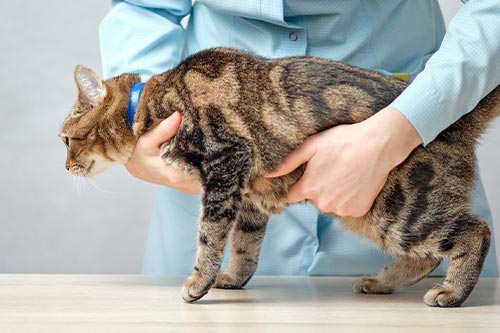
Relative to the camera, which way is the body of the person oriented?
toward the camera

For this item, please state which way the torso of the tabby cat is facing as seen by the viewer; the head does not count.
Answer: to the viewer's left

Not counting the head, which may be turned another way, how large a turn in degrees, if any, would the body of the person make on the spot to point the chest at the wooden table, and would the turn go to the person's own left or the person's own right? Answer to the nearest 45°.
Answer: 0° — they already face it
